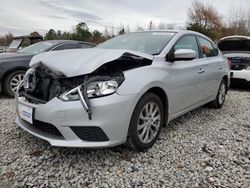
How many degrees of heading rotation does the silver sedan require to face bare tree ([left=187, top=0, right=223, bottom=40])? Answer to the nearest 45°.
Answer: approximately 135° to its right

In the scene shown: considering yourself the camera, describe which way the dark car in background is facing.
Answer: facing the viewer and to the left of the viewer

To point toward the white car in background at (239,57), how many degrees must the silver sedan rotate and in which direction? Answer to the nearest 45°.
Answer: approximately 180°

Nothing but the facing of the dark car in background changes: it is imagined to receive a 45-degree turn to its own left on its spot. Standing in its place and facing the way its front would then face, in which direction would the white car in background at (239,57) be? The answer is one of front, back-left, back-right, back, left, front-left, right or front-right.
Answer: left

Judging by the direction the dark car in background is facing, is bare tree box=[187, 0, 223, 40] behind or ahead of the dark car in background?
behind

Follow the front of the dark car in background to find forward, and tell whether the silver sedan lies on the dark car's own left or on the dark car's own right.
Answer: on the dark car's own left

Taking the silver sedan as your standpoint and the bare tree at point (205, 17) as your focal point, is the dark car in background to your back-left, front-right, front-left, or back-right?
front-left

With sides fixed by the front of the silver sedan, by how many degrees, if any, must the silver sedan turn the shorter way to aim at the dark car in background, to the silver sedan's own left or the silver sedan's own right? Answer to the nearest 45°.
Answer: approximately 90° to the silver sedan's own right
